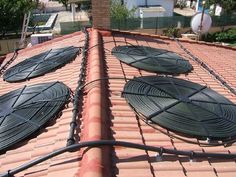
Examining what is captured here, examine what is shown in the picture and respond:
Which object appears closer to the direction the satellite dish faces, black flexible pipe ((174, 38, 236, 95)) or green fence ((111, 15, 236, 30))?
the black flexible pipe

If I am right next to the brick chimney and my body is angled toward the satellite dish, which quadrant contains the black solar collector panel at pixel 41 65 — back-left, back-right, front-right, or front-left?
back-right

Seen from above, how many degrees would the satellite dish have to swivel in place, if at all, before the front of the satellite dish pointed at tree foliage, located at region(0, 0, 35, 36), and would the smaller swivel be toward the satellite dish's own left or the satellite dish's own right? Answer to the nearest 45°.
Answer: approximately 135° to the satellite dish's own right

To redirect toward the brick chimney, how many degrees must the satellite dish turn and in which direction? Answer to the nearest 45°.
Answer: approximately 45° to its right

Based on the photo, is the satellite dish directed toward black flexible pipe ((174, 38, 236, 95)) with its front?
yes

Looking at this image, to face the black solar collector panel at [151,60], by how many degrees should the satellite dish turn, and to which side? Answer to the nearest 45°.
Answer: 0° — it already faces it

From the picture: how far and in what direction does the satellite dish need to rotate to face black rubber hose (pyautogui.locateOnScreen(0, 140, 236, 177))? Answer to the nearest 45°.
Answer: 0° — it already faces it

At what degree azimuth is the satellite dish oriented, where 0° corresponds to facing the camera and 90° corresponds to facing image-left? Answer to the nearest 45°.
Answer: approximately 0°

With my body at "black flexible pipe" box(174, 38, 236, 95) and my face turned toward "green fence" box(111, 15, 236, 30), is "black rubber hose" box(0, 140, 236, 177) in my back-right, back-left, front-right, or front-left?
back-left

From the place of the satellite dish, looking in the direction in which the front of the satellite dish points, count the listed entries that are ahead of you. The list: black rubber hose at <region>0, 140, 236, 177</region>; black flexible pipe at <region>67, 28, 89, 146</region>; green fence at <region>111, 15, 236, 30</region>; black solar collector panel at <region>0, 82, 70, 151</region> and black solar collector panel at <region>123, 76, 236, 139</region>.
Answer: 4

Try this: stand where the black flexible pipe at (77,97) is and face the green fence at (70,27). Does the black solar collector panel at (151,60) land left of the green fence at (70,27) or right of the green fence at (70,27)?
right

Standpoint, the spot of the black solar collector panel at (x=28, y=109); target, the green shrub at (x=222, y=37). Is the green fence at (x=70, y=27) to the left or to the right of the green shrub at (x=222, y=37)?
left
